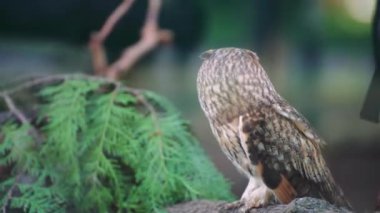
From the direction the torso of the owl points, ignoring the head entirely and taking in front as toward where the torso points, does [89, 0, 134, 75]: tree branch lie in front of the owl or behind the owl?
in front

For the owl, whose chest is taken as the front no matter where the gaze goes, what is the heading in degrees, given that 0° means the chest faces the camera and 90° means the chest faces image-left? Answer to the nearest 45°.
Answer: approximately 90°

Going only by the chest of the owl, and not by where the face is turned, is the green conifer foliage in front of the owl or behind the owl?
in front
